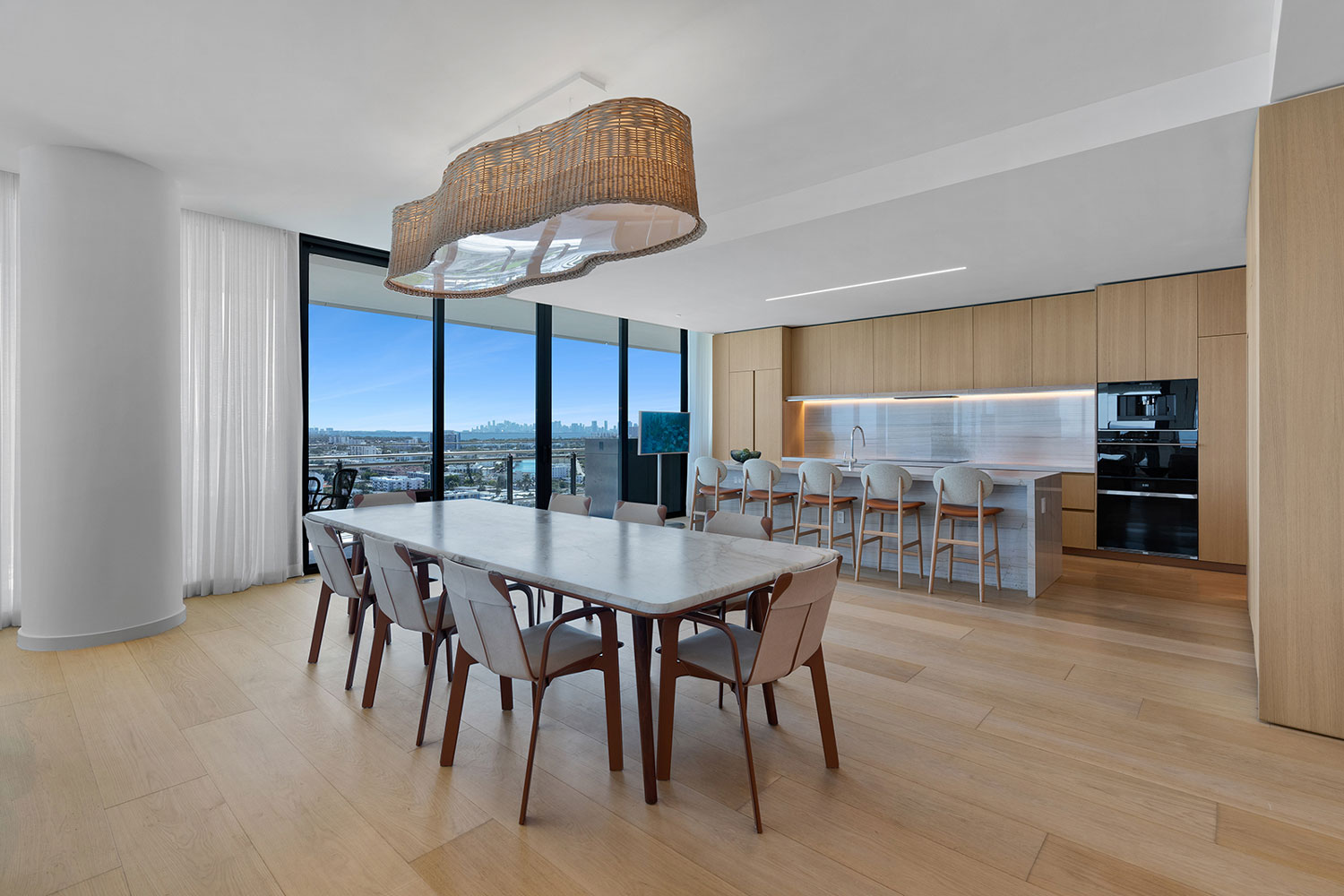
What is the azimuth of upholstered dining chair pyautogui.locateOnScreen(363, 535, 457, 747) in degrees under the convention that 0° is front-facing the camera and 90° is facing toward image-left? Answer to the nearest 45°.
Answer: approximately 225°

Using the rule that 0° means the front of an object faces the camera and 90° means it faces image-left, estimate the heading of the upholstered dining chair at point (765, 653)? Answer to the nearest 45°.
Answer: approximately 135°

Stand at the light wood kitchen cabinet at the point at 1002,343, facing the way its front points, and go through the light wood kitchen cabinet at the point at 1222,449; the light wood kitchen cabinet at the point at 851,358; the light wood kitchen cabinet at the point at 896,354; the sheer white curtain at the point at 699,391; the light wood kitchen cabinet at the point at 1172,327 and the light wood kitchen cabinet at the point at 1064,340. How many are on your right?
3

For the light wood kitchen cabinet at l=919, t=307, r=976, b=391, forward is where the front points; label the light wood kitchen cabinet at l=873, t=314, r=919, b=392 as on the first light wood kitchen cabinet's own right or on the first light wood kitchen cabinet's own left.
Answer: on the first light wood kitchen cabinet's own right

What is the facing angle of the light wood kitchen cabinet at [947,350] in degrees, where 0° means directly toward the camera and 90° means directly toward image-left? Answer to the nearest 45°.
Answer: approximately 0°

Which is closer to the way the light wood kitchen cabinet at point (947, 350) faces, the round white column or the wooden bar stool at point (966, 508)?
the wooden bar stool

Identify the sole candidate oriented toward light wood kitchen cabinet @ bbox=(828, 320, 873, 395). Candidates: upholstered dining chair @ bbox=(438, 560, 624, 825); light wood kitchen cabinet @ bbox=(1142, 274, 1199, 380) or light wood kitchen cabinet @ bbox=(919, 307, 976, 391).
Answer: the upholstered dining chair

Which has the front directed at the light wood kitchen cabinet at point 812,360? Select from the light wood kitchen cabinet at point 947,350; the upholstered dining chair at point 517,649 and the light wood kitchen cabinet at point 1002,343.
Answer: the upholstered dining chair

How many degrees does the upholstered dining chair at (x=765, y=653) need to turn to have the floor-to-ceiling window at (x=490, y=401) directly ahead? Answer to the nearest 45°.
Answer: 0° — it already faces it

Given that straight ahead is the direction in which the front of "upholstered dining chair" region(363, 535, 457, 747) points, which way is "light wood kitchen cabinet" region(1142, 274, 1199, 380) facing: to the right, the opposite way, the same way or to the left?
the opposite way
